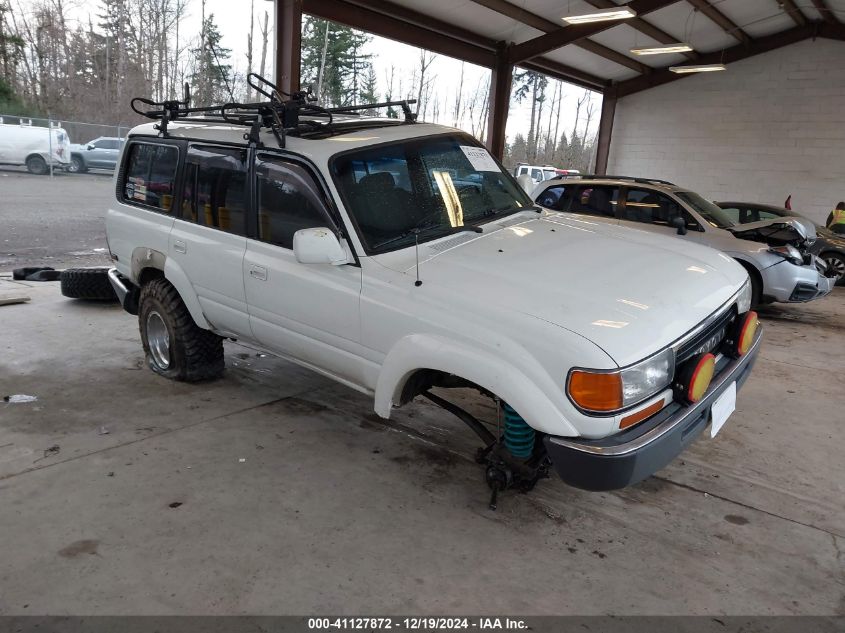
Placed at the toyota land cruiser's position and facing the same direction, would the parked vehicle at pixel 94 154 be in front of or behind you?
behind

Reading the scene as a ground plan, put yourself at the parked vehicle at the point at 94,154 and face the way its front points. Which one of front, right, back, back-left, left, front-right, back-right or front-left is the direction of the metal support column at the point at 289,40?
left

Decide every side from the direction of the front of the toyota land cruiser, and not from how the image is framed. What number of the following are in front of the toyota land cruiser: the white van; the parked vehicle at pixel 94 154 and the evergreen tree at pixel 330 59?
0

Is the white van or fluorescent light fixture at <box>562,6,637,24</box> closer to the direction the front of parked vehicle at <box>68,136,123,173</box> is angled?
the white van

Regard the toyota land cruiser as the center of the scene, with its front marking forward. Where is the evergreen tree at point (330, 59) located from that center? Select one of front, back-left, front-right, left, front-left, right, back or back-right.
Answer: back-left

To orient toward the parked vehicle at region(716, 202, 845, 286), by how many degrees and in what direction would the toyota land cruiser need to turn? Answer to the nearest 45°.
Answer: approximately 90° to its left

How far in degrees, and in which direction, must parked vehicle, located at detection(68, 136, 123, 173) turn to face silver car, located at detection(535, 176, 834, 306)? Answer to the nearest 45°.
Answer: approximately 135° to its left

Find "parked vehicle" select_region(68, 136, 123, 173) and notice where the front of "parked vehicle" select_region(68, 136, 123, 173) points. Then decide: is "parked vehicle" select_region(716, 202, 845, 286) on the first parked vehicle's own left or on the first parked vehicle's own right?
on the first parked vehicle's own left

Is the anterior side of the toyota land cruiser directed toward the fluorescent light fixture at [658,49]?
no

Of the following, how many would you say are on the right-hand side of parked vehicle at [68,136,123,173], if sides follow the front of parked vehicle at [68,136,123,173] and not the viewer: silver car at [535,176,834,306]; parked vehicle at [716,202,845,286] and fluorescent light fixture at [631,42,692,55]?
0

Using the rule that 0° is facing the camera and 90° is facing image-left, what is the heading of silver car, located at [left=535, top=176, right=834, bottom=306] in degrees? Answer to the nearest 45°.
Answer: approximately 315°

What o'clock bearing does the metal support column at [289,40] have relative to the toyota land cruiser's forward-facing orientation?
The metal support column is roughly at 7 o'clock from the toyota land cruiser.

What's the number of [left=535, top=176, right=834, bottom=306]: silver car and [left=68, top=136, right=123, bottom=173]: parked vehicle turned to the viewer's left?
1

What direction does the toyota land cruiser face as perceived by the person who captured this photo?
facing the viewer and to the right of the viewer

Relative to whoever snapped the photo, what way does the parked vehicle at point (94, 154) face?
facing to the left of the viewer
